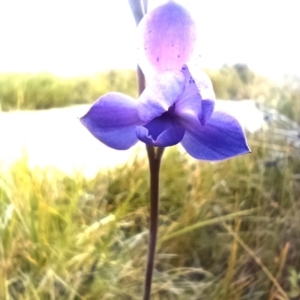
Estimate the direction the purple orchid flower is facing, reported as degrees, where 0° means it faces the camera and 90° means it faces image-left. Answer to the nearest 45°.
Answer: approximately 0°
